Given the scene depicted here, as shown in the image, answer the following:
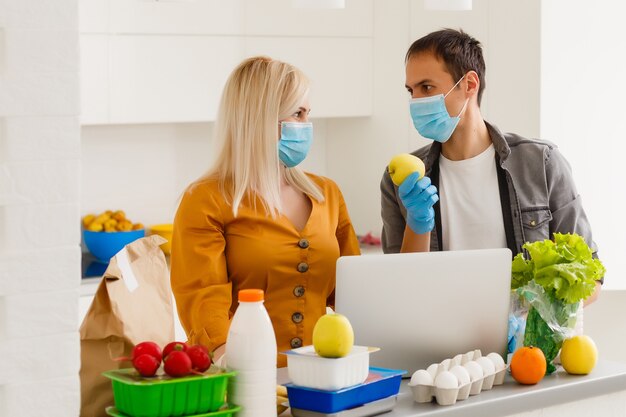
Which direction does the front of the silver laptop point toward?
away from the camera

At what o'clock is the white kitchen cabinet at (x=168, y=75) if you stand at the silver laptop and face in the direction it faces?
The white kitchen cabinet is roughly at 11 o'clock from the silver laptop.

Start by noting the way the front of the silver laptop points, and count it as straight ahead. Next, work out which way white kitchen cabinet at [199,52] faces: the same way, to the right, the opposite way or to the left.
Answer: the opposite way

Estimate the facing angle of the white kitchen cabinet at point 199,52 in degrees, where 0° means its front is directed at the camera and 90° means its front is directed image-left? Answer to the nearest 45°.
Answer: approximately 0°

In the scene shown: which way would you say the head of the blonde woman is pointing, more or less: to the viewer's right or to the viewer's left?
to the viewer's right

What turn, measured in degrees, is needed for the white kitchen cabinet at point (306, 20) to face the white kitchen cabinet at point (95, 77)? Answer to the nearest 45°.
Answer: approximately 45° to its right

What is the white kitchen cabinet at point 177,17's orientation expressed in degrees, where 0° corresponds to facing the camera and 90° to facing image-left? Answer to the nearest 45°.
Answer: approximately 0°

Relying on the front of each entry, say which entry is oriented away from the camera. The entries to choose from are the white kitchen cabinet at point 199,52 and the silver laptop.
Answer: the silver laptop
